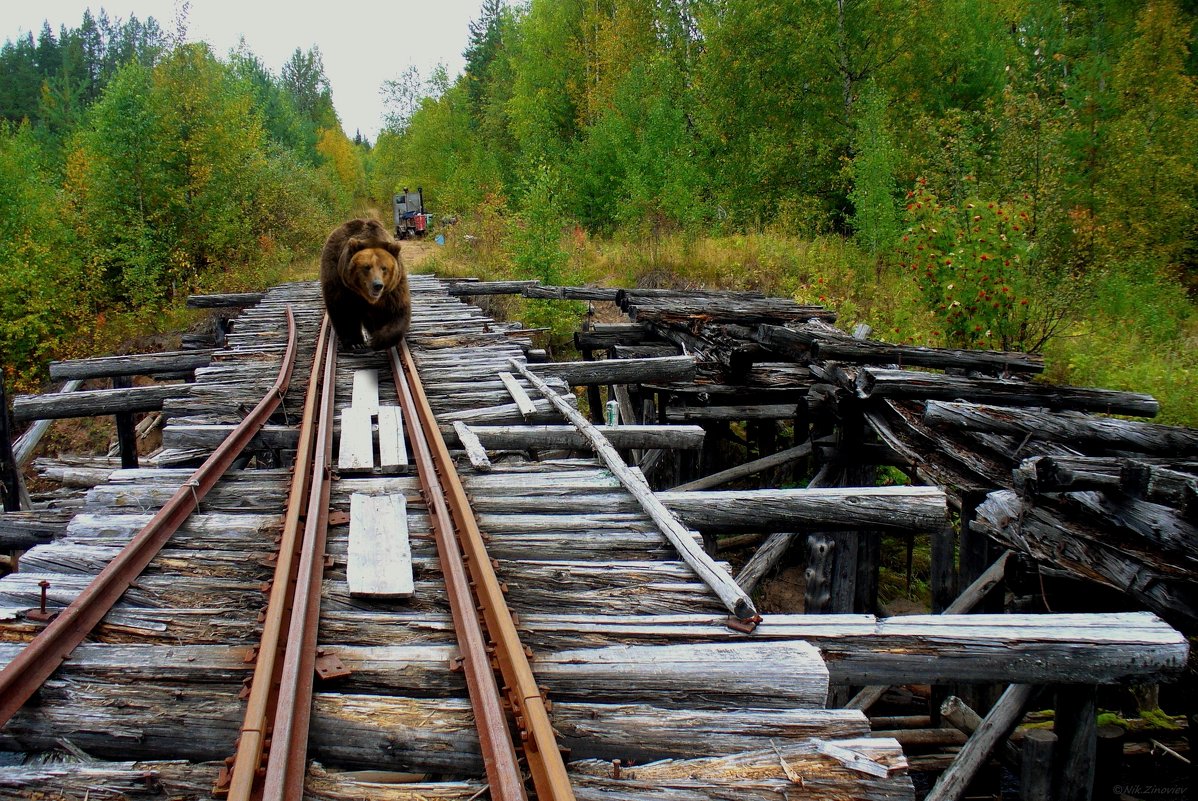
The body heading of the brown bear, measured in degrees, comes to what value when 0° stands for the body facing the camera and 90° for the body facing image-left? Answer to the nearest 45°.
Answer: approximately 0°

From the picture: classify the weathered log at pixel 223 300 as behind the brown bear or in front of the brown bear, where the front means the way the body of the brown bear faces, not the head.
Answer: behind

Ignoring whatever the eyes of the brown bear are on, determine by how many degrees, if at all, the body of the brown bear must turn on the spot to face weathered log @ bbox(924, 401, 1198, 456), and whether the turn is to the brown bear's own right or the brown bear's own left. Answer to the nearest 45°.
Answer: approximately 45° to the brown bear's own left
